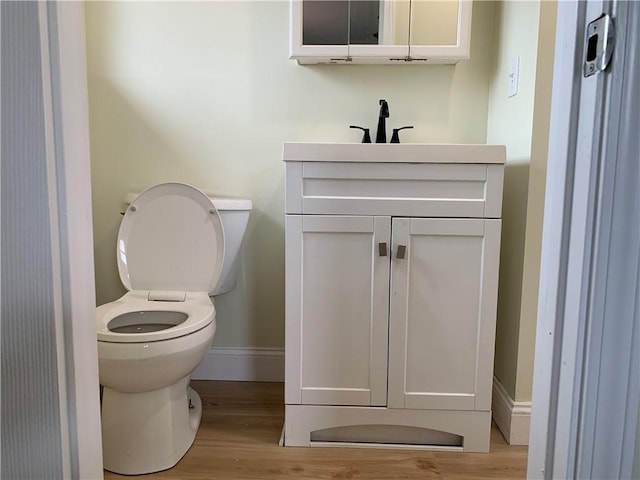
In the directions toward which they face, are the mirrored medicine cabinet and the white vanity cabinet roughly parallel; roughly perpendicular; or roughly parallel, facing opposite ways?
roughly parallel

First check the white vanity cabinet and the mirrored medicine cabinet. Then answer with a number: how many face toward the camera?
2

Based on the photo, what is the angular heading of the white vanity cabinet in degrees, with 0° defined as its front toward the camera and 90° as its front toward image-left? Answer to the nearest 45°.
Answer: approximately 0°

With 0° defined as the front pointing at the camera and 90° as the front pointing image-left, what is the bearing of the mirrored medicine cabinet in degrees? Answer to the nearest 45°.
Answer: approximately 0°

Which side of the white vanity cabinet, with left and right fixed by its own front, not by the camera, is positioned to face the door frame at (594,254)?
front

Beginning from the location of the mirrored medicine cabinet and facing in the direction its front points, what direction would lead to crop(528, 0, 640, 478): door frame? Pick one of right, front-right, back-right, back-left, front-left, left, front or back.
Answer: front
